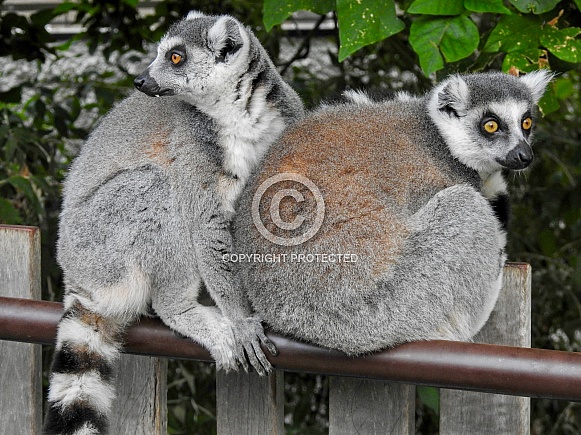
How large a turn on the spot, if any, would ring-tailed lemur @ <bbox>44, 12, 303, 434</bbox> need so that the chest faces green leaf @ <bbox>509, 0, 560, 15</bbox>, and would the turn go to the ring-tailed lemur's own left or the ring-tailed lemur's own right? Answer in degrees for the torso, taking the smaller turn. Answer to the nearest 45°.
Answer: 0° — it already faces it

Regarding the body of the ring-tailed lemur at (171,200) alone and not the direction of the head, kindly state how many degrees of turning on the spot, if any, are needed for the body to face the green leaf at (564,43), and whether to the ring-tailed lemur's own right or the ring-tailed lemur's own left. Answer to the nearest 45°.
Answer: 0° — it already faces it
